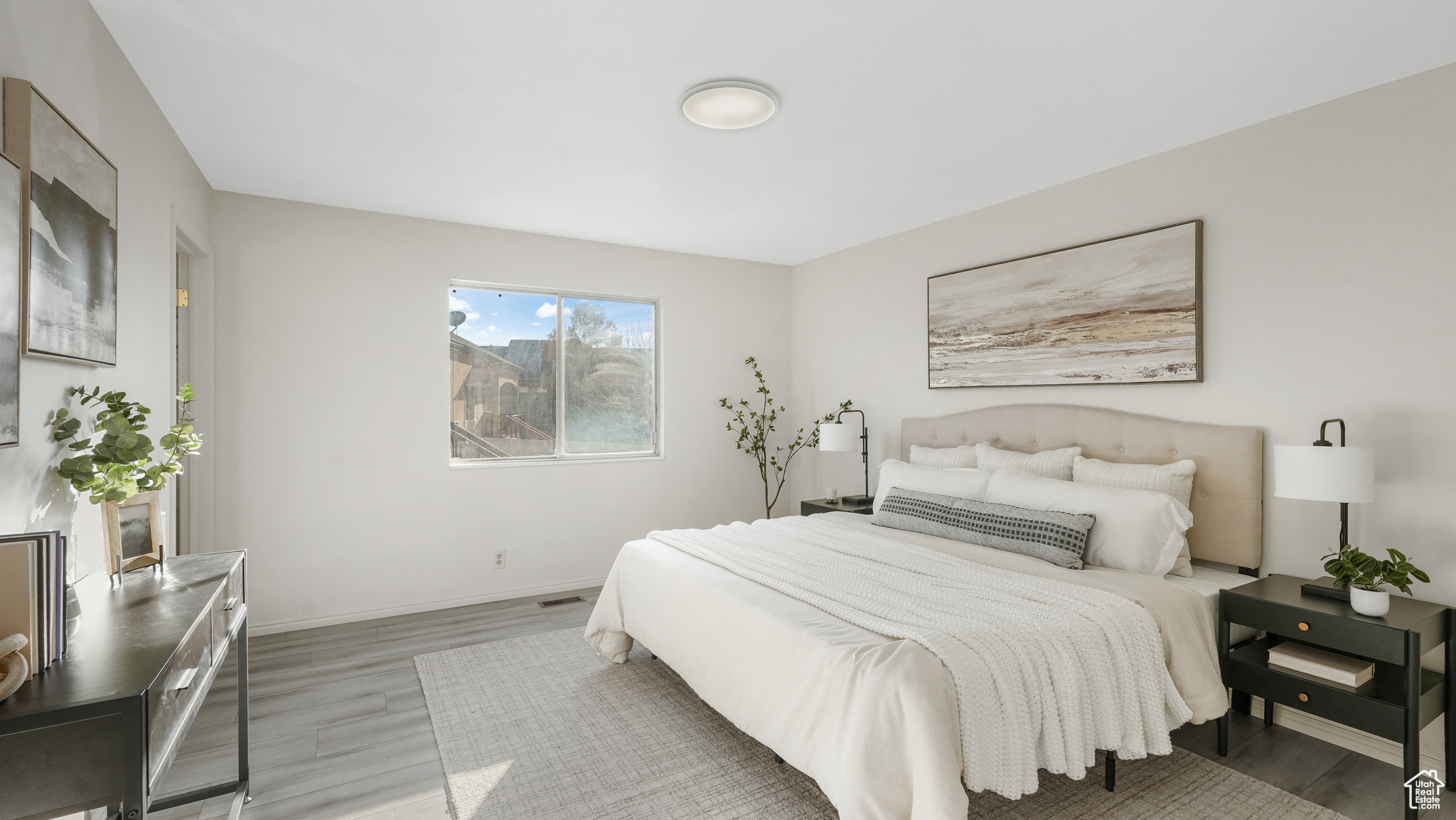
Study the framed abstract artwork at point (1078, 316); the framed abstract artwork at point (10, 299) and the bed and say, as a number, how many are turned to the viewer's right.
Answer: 1

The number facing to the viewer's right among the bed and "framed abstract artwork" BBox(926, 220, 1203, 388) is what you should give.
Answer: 0

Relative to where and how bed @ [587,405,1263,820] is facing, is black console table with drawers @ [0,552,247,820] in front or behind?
in front

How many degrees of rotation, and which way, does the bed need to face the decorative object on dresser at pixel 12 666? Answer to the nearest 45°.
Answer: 0° — it already faces it

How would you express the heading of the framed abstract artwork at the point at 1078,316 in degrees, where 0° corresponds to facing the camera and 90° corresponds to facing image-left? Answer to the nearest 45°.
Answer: approximately 45°

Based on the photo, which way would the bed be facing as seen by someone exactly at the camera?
facing the viewer and to the left of the viewer

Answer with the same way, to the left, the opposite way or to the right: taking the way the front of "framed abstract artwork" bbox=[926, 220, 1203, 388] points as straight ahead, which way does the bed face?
the same way

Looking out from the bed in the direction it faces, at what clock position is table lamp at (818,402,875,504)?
The table lamp is roughly at 4 o'clock from the bed.

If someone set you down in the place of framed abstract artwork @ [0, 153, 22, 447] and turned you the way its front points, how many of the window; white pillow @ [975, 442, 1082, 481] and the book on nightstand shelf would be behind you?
0

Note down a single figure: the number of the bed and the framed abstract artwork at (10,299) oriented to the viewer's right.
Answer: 1

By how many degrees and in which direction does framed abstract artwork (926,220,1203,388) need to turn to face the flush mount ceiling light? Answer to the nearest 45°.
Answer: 0° — it already faces it

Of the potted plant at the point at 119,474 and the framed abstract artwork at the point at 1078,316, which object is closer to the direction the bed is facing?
the potted plant

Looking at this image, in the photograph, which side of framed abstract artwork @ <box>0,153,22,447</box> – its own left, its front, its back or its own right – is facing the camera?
right

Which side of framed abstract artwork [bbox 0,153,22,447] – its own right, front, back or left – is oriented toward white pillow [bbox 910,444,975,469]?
front

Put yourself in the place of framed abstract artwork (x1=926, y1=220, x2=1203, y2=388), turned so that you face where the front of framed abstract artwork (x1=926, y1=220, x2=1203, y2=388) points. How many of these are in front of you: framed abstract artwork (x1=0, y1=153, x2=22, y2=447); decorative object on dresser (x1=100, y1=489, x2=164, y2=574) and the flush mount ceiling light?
3
